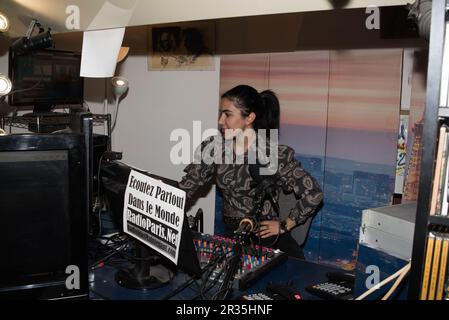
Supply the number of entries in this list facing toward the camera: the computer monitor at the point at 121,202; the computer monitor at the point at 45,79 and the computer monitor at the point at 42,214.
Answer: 2

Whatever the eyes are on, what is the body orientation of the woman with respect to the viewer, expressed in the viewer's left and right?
facing the viewer and to the left of the viewer

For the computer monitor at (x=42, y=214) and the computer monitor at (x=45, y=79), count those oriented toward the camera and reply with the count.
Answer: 2

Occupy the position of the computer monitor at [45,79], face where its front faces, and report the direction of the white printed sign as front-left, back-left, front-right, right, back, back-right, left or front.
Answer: front

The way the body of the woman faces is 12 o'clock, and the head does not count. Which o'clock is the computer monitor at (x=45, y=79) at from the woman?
The computer monitor is roughly at 2 o'clock from the woman.

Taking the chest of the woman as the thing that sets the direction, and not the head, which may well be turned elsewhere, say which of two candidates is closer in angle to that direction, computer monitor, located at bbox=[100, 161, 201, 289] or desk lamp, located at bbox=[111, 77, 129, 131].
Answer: the computer monitor

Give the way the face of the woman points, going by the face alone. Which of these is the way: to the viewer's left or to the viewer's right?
to the viewer's left

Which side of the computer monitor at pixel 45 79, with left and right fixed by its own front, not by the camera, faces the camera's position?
front

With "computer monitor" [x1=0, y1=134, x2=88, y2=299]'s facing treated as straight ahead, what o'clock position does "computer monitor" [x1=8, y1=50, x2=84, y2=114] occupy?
"computer monitor" [x1=8, y1=50, x2=84, y2=114] is roughly at 6 o'clock from "computer monitor" [x1=0, y1=134, x2=88, y2=299].

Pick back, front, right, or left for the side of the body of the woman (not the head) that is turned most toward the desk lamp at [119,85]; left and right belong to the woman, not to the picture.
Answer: right

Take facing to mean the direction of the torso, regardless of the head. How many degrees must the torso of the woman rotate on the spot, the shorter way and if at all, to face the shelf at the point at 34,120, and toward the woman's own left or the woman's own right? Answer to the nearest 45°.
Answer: approximately 45° to the woman's own right

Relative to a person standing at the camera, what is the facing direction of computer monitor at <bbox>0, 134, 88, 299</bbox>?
facing the viewer

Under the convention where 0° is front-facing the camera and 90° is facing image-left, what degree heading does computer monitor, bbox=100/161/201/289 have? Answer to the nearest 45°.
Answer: approximately 225°
